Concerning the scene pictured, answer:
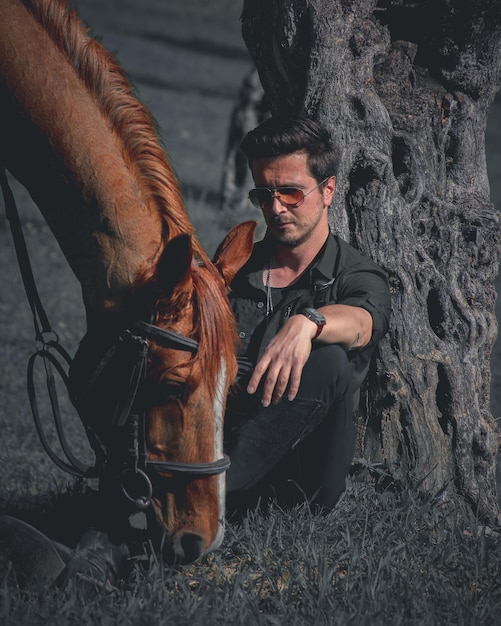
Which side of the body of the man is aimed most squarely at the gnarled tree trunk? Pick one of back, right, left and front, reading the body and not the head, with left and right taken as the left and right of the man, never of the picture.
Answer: back

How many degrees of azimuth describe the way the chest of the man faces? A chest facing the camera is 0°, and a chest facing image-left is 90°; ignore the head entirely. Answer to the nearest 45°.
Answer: approximately 45°

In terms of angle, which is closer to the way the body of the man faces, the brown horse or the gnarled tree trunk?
the brown horse
